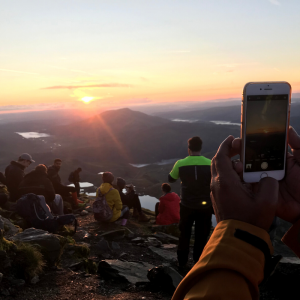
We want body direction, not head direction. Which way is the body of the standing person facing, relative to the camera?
away from the camera

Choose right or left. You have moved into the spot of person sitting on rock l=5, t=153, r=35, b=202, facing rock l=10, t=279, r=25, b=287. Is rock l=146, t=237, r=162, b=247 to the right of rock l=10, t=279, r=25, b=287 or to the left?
left

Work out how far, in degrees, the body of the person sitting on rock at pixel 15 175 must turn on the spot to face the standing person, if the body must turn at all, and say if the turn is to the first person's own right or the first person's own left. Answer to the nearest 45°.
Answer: approximately 45° to the first person's own right

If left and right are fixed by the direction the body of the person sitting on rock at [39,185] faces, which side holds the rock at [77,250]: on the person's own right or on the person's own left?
on the person's own right
